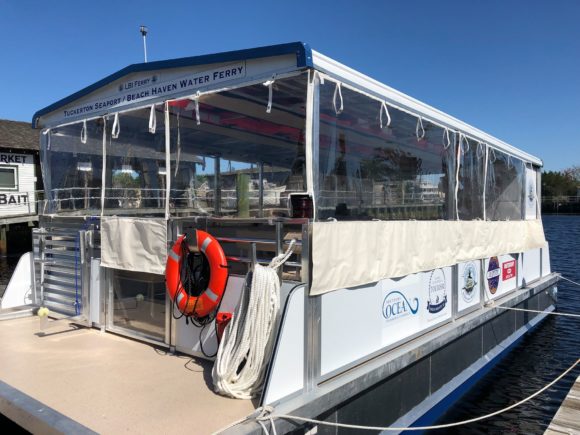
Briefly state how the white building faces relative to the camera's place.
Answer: facing the viewer

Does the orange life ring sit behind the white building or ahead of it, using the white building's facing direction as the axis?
ahead

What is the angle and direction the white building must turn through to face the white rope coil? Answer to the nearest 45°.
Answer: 0° — it already faces it

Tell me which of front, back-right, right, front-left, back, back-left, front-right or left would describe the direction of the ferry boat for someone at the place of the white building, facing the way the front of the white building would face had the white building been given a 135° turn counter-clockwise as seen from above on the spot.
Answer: back-right

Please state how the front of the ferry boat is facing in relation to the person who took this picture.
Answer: facing the viewer and to the left of the viewer

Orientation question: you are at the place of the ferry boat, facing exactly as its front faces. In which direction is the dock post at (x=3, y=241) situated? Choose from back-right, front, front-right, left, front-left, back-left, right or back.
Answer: right
